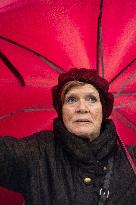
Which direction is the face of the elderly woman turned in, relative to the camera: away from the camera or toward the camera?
toward the camera

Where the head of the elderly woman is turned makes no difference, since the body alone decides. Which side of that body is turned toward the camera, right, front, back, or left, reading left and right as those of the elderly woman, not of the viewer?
front
